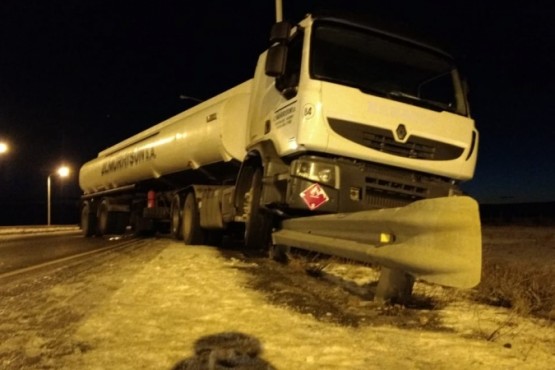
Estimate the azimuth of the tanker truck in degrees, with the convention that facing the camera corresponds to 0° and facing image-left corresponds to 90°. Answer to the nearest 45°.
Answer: approximately 315°
